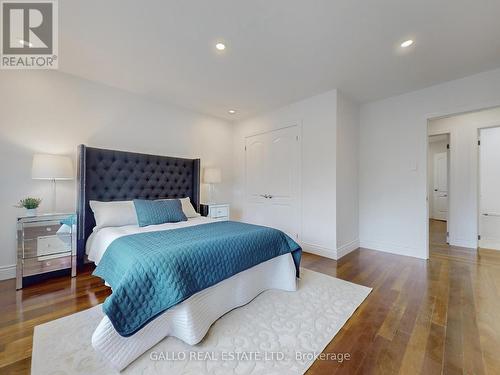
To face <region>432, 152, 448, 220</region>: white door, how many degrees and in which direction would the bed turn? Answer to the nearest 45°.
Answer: approximately 45° to its left

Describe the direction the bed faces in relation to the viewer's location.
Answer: facing the viewer and to the right of the viewer

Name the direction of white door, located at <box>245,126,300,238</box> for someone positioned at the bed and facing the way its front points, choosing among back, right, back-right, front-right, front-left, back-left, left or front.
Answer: left

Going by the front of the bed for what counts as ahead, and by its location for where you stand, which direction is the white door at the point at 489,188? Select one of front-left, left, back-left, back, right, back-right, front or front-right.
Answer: front-left

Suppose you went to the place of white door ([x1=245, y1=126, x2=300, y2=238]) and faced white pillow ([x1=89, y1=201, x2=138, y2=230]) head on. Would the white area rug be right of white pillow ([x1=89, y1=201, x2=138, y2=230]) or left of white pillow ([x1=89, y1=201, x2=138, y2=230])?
left

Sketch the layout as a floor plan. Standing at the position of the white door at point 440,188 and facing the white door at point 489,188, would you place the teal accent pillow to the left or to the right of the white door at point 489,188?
right

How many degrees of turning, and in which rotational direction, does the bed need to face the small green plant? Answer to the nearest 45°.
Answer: approximately 180°

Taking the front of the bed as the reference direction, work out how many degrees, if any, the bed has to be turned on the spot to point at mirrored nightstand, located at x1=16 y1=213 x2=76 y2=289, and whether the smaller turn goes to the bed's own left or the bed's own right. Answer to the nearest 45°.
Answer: approximately 180°
